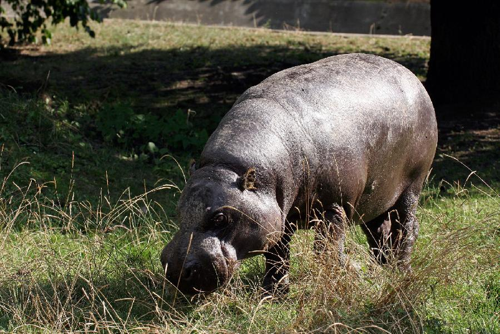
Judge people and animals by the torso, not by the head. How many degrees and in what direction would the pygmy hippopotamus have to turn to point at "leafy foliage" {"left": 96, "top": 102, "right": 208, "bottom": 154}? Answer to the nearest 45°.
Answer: approximately 90° to its right

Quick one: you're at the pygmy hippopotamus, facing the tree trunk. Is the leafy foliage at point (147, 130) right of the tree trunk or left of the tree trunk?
left

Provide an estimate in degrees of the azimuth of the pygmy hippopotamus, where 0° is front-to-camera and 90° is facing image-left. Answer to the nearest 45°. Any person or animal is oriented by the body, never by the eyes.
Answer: approximately 45°

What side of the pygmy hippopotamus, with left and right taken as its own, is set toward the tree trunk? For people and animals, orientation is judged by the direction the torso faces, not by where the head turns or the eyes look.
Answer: back

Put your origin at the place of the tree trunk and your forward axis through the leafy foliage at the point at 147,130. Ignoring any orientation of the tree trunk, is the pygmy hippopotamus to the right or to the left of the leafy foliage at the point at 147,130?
left
